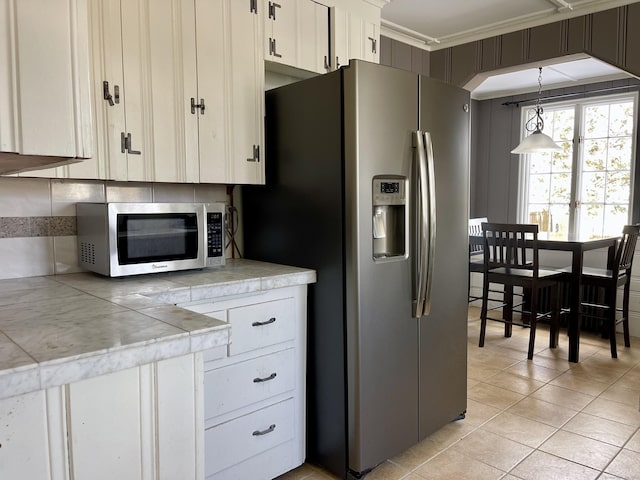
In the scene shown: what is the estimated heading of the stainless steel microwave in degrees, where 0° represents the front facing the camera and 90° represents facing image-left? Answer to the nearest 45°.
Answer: approximately 315°

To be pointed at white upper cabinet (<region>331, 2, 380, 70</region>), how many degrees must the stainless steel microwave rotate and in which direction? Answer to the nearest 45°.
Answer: approximately 90° to its left

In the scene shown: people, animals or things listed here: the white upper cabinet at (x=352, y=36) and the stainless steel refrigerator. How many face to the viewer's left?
0

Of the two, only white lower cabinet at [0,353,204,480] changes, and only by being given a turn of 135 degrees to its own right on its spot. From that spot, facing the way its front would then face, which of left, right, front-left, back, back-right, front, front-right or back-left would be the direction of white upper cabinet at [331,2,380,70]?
back-right

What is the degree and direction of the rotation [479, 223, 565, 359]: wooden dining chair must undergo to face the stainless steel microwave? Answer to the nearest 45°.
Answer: approximately 180°

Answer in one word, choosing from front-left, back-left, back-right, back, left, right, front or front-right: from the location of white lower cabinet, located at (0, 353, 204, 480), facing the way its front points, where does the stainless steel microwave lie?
back-left

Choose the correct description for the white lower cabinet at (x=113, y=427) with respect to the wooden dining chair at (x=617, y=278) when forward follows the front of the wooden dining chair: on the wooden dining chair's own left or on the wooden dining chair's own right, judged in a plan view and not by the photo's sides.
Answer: on the wooden dining chair's own left

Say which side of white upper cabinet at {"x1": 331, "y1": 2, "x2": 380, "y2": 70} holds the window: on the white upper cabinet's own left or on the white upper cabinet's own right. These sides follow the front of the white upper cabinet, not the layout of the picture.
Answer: on the white upper cabinet's own left

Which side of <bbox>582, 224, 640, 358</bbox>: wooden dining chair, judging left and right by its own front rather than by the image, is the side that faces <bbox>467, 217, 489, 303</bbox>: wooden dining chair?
front

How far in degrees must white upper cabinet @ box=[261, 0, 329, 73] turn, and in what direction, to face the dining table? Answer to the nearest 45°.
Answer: approximately 90° to its left

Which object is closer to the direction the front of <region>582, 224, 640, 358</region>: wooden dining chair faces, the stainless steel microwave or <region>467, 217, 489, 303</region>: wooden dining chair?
the wooden dining chair
